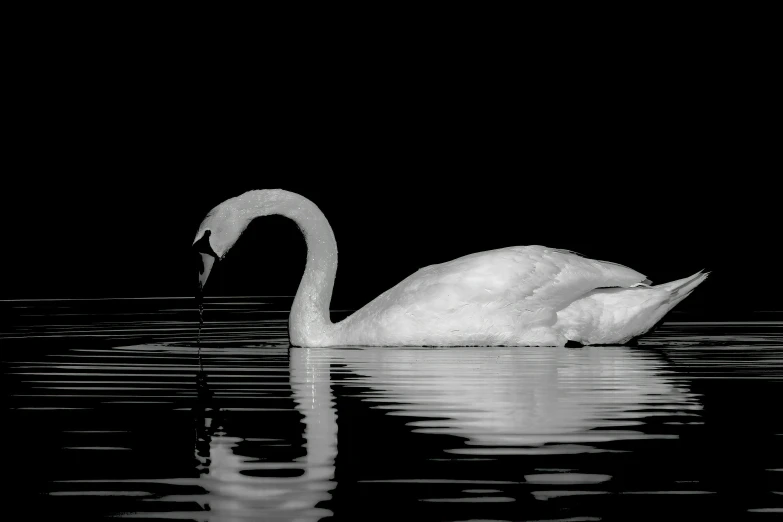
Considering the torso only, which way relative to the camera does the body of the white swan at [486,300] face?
to the viewer's left
